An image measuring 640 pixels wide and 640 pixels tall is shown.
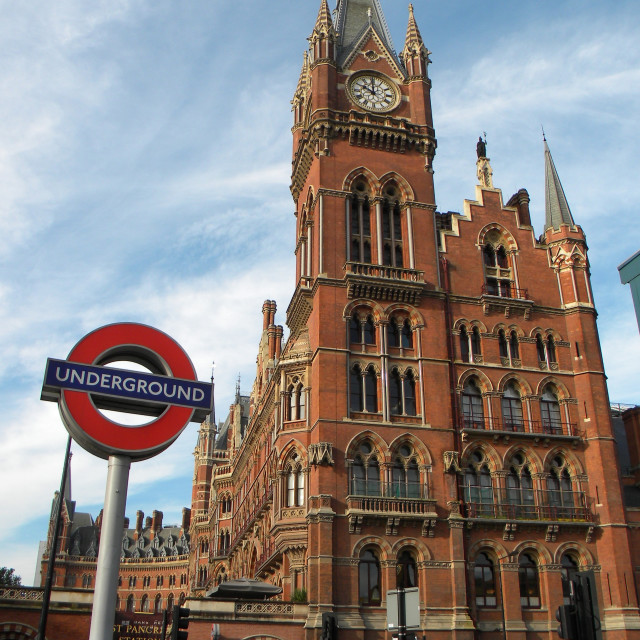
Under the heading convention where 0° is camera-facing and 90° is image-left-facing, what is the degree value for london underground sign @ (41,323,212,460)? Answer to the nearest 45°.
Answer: approximately 0°

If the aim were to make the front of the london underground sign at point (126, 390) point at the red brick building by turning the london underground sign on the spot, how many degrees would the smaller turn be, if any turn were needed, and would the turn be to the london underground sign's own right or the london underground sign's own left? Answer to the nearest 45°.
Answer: approximately 135° to the london underground sign's own left

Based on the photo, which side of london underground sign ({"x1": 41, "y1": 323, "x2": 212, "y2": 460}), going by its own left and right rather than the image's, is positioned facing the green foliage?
back
